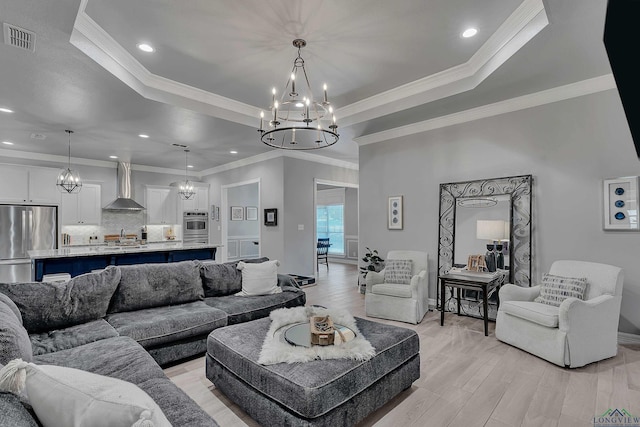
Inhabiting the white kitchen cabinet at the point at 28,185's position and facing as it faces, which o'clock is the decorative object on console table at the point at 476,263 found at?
The decorative object on console table is roughly at 11 o'clock from the white kitchen cabinet.

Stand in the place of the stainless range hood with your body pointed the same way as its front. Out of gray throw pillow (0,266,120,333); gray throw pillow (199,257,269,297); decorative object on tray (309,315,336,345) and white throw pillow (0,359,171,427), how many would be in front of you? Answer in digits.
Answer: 4

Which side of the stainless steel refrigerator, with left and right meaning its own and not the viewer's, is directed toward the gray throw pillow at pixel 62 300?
front

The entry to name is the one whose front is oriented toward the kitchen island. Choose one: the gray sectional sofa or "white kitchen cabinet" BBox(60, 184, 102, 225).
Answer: the white kitchen cabinet

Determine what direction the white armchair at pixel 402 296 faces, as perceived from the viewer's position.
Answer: facing the viewer and to the left of the viewer

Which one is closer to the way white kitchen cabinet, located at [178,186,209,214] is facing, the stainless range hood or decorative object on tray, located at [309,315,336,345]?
the decorative object on tray

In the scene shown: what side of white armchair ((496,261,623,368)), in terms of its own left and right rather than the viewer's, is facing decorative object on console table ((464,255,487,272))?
right

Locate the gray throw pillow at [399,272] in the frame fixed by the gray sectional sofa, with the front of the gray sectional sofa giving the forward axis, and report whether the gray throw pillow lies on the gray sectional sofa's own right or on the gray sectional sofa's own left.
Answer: on the gray sectional sofa's own left

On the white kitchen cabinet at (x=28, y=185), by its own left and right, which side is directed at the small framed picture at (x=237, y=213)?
left

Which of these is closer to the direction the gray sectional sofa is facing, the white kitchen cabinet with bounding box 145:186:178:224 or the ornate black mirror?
the ornate black mirror
